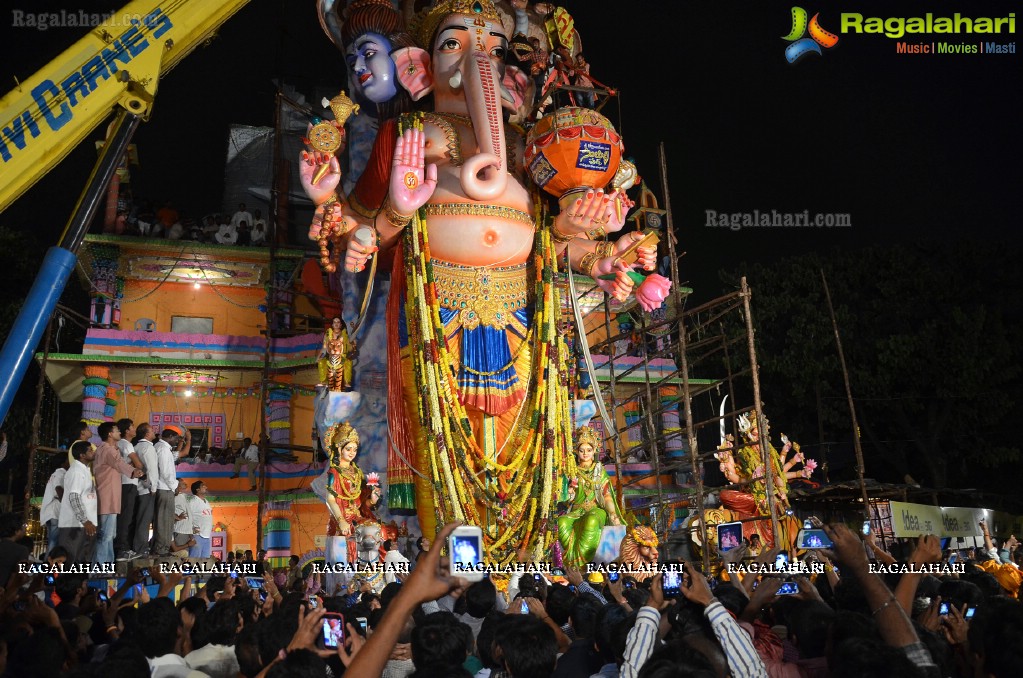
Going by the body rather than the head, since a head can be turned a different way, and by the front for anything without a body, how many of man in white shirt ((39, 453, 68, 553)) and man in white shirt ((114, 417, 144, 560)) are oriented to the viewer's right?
2

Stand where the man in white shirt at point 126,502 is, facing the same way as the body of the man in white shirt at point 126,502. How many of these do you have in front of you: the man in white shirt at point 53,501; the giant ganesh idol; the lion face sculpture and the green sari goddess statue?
3

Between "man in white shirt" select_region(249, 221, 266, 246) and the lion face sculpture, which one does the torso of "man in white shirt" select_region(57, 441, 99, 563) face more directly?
the lion face sculpture

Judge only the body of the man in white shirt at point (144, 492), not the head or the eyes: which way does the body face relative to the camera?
to the viewer's right

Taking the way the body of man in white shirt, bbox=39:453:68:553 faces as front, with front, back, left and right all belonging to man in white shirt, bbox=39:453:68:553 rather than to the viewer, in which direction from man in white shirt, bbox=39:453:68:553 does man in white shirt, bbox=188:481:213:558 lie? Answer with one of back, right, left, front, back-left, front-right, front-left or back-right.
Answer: front-left

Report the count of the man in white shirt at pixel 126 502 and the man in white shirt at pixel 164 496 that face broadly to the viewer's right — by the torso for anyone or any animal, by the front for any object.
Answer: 2

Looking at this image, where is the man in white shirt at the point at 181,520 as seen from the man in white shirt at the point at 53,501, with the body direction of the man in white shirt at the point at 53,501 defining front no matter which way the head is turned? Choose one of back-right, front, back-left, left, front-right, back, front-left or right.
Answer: front-left

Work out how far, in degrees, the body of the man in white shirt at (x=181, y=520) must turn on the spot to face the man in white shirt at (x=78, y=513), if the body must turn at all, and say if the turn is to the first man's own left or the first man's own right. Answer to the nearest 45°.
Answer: approximately 90° to the first man's own right

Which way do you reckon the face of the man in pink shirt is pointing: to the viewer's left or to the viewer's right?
to the viewer's right

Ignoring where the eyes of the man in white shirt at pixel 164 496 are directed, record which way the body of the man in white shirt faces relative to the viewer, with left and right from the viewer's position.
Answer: facing to the right of the viewer

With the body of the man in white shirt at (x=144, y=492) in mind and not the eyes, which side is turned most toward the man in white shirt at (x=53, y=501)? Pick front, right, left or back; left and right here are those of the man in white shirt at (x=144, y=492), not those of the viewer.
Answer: back

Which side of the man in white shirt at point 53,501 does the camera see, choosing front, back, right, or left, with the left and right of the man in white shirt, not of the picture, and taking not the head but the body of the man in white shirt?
right
